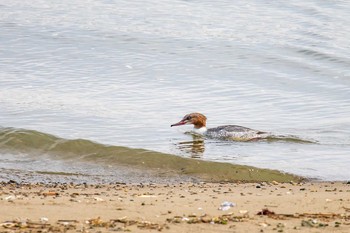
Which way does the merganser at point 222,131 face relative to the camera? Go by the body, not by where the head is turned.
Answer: to the viewer's left
